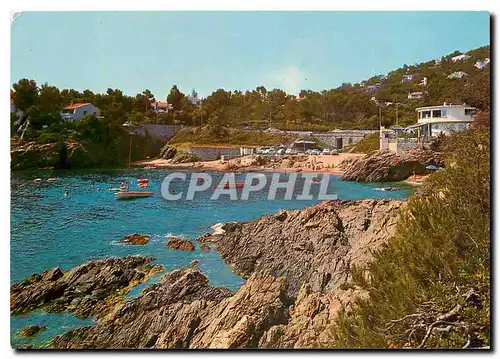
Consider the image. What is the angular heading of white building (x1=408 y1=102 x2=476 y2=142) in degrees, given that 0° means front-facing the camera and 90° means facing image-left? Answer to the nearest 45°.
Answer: approximately 45°

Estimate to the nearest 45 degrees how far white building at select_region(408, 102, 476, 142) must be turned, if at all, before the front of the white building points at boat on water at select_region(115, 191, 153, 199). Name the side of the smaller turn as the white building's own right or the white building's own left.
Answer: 0° — it already faces it

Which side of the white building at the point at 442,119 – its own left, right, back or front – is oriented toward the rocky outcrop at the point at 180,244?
front

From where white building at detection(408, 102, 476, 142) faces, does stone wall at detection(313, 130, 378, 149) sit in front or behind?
in front

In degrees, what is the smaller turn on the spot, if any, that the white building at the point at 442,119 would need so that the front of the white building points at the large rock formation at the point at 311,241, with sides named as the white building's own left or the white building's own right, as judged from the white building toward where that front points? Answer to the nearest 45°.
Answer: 0° — it already faces it

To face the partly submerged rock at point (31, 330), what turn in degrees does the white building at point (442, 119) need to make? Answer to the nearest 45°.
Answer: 0° — it already faces it

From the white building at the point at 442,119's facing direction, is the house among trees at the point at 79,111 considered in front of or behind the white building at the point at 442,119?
in front
